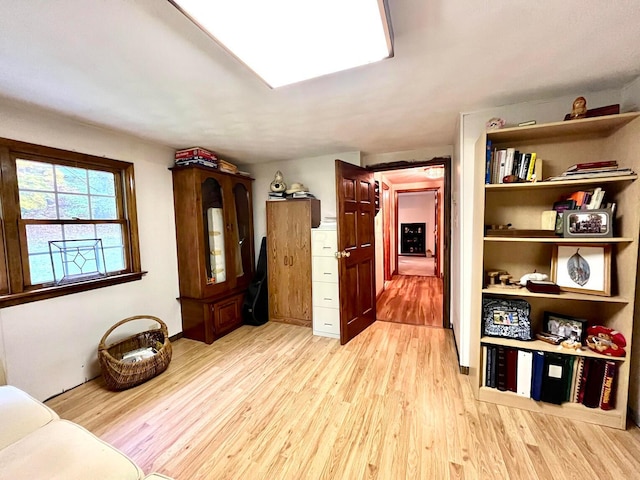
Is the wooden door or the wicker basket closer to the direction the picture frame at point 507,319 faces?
the wicker basket

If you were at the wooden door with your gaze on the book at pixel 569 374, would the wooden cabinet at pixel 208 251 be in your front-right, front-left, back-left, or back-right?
back-right

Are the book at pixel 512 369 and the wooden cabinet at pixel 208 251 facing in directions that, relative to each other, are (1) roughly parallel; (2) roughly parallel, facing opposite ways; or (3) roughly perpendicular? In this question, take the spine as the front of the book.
roughly perpendicular

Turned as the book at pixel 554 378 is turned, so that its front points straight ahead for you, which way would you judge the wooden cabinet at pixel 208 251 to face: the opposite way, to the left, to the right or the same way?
to the left

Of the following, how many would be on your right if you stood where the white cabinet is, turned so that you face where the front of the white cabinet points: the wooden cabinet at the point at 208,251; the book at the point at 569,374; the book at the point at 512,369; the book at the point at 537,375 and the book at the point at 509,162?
1

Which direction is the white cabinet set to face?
toward the camera

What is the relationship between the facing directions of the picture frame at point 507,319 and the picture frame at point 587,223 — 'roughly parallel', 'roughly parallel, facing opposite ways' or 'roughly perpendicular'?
roughly parallel

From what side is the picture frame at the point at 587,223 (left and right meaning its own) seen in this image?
front

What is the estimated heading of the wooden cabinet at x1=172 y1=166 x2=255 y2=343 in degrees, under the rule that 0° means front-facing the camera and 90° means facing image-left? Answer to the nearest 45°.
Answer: approximately 315°

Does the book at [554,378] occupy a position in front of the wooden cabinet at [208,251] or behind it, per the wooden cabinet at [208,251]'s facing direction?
in front

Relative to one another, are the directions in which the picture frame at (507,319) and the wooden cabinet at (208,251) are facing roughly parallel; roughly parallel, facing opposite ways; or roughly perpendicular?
roughly perpendicular
